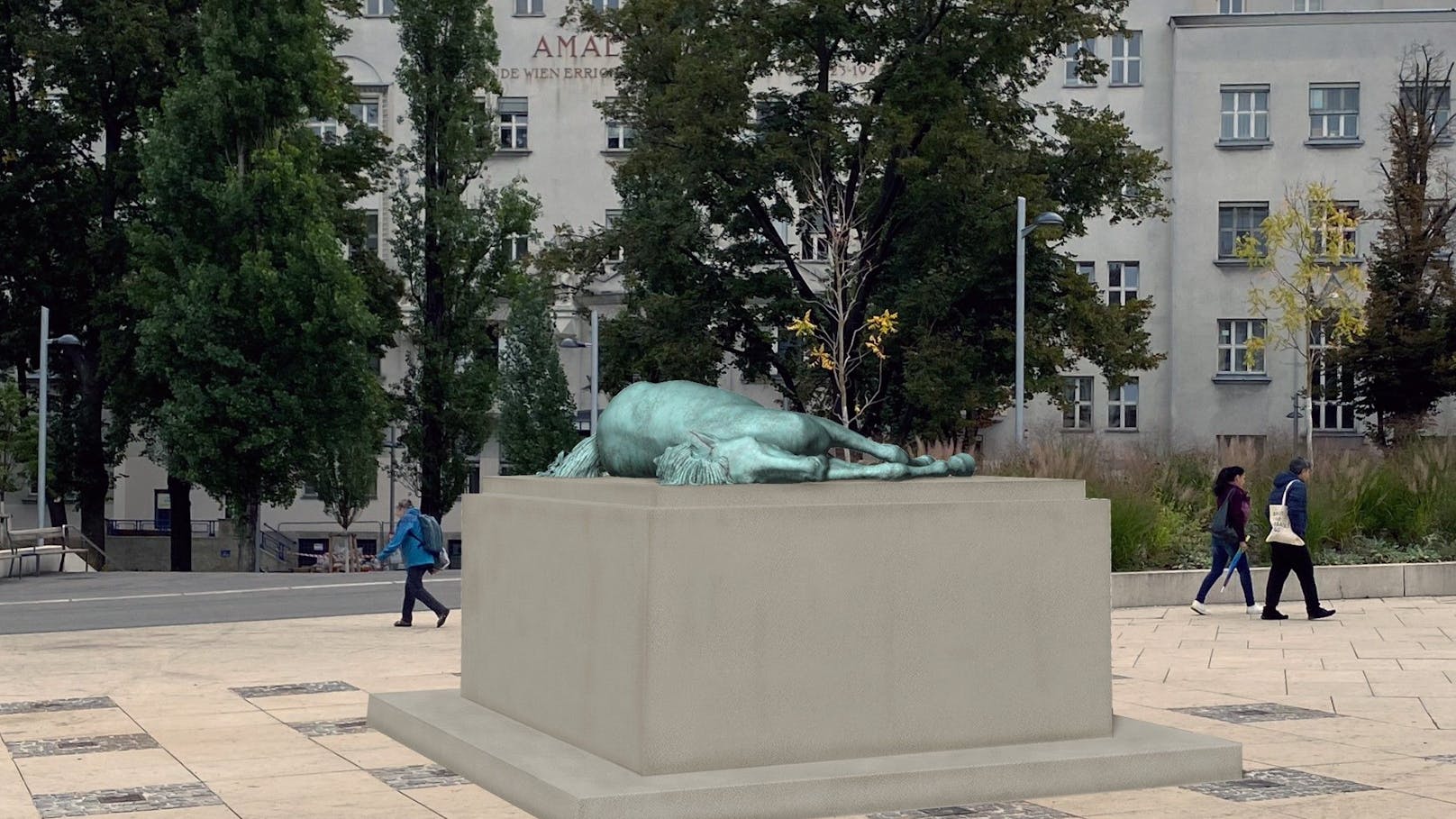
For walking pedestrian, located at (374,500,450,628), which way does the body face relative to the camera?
to the viewer's left

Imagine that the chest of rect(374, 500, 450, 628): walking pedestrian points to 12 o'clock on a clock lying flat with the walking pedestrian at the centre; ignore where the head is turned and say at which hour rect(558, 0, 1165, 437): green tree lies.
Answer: The green tree is roughly at 4 o'clock from the walking pedestrian.

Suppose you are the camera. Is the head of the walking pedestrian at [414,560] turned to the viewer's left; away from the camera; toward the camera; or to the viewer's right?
to the viewer's left

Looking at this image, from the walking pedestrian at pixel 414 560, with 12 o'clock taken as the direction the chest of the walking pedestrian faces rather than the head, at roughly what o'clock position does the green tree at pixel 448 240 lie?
The green tree is roughly at 3 o'clock from the walking pedestrian.

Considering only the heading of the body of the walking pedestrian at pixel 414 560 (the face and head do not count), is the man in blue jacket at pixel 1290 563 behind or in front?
behind
